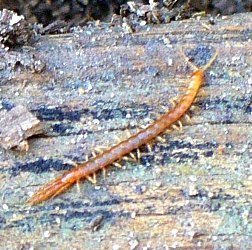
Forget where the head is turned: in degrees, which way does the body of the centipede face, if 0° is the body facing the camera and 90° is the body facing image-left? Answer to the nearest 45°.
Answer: approximately 225°
